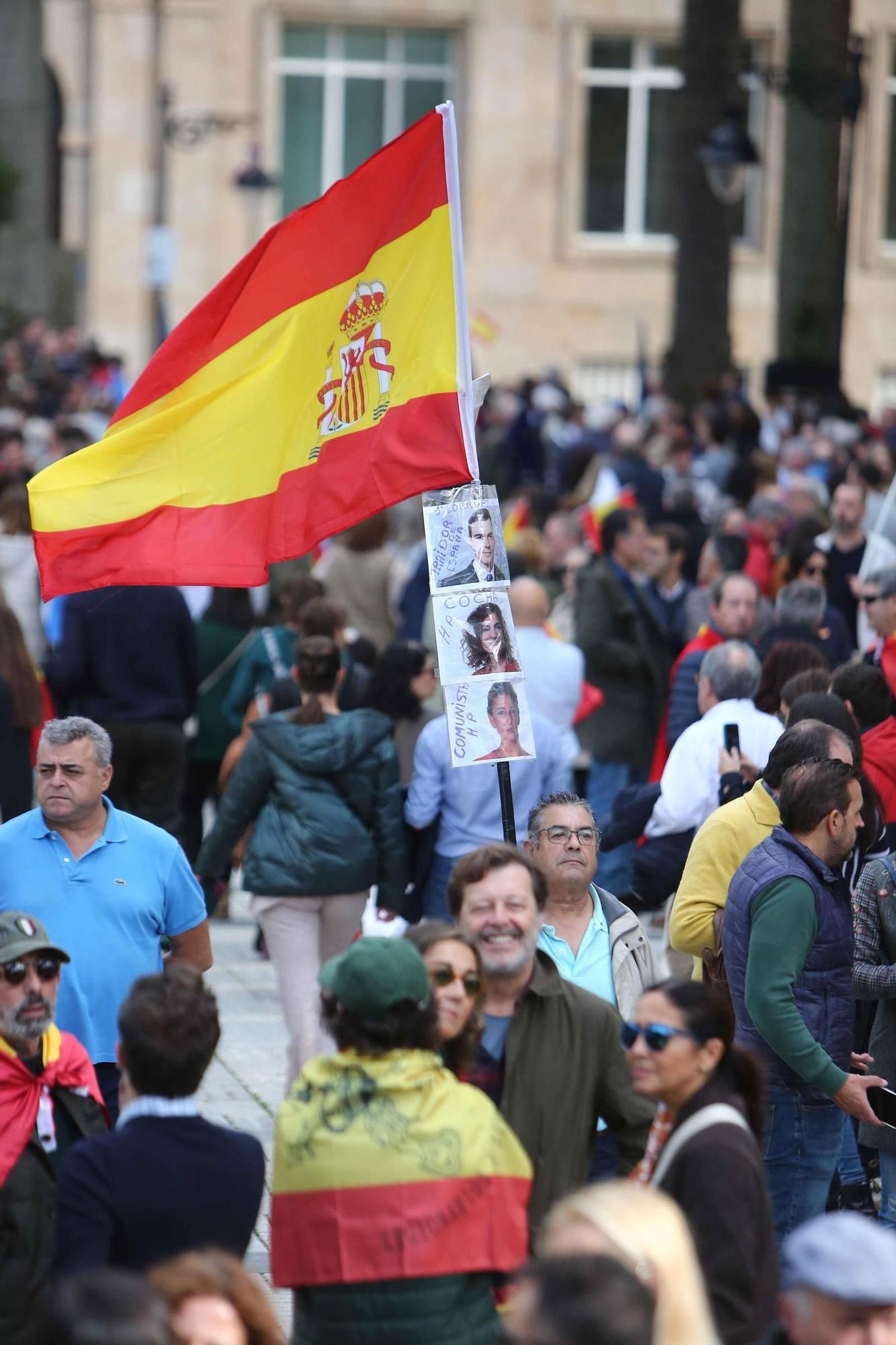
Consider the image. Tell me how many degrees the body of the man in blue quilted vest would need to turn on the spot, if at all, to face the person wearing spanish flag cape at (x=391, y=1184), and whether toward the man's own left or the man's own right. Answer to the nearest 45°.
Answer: approximately 90° to the man's own right

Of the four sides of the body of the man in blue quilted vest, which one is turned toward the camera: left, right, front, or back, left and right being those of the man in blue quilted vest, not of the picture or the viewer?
right

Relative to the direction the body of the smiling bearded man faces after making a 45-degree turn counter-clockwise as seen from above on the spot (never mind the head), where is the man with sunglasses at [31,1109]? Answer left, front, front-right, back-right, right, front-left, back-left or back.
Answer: back-right

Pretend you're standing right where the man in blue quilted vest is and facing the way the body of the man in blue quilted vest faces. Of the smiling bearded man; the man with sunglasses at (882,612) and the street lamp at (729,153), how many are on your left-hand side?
2

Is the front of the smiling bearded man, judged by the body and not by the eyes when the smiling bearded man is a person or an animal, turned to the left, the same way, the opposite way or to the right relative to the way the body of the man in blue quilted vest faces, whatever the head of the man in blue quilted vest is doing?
to the right

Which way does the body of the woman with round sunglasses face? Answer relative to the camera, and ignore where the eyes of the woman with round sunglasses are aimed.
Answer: toward the camera

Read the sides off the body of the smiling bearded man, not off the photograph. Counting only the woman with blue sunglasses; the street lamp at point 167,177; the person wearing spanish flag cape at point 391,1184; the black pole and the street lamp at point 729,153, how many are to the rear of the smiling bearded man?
3

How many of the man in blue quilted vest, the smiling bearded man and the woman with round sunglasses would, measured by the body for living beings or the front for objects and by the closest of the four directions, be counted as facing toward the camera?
2

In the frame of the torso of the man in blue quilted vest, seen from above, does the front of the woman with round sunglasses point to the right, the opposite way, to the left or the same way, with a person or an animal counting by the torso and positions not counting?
to the right

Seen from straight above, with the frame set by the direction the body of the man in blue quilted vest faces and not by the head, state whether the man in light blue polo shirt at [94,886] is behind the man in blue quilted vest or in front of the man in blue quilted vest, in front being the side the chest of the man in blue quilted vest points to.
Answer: behind

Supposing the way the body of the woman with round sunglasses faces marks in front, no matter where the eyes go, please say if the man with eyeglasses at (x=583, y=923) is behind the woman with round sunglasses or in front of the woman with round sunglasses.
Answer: behind

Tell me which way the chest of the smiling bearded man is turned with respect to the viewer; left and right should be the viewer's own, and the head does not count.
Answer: facing the viewer

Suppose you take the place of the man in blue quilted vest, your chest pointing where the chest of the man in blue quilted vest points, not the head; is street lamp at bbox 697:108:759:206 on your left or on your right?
on your left

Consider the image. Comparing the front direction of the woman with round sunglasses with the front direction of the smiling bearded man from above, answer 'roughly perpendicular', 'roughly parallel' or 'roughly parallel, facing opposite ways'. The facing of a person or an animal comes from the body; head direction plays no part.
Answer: roughly parallel

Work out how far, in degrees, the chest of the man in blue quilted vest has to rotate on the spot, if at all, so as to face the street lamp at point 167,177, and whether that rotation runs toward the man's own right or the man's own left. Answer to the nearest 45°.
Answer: approximately 90° to the man's own left

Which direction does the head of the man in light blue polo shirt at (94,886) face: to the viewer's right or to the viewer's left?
to the viewer's left
